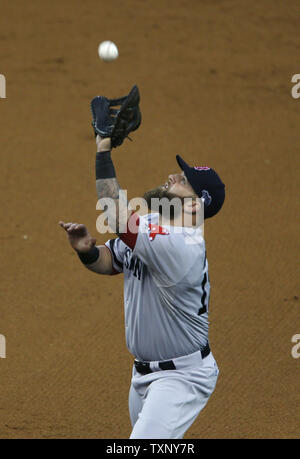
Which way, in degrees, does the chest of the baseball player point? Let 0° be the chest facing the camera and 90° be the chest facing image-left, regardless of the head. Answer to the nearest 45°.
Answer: approximately 90°

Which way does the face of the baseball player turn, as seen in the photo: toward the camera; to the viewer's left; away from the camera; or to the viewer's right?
to the viewer's left
